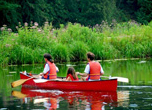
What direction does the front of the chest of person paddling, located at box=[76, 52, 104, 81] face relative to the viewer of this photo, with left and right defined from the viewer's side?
facing away from the viewer and to the left of the viewer

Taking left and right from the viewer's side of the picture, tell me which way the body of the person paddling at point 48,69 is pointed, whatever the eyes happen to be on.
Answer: facing away from the viewer and to the left of the viewer

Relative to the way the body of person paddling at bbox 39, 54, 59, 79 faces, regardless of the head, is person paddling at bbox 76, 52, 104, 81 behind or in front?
behind

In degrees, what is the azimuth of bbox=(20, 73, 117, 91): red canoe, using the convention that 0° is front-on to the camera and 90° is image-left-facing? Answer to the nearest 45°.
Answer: approximately 90°
